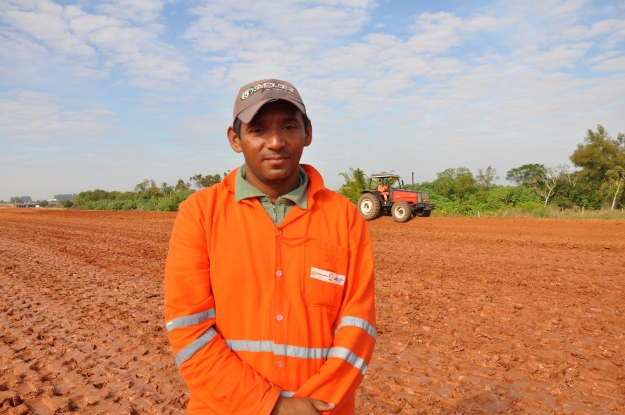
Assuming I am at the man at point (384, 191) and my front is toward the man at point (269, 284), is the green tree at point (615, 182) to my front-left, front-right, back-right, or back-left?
back-left

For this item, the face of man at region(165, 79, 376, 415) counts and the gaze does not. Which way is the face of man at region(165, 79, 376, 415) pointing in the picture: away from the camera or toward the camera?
toward the camera

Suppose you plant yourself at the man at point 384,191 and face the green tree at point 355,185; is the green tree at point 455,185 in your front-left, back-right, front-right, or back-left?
front-right

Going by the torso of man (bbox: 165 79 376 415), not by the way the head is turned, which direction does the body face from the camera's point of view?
toward the camera

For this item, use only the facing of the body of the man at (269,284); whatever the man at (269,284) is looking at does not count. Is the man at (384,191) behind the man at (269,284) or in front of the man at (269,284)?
behind

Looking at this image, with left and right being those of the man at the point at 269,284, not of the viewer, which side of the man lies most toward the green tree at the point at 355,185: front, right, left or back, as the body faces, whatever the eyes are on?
back

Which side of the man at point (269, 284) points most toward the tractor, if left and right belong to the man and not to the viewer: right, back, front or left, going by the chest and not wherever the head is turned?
back

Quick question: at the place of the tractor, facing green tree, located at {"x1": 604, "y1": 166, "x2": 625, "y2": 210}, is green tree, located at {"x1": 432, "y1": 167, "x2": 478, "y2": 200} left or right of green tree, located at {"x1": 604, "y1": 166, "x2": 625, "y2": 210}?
left

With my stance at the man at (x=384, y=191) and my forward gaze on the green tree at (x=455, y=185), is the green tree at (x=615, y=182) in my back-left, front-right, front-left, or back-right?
front-right

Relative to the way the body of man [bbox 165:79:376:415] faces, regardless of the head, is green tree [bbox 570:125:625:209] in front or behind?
behind

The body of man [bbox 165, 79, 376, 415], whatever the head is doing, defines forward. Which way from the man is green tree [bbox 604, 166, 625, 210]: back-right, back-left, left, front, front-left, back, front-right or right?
back-left

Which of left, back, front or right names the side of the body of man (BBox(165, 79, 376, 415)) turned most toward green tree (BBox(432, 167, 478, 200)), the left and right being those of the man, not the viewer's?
back
